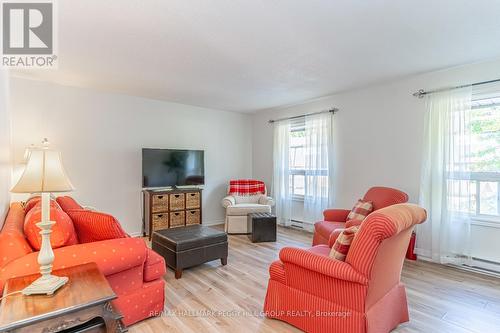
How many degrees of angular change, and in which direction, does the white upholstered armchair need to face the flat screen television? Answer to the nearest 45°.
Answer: approximately 90° to its right

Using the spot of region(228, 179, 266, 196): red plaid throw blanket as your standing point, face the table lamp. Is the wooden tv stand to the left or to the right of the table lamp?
right

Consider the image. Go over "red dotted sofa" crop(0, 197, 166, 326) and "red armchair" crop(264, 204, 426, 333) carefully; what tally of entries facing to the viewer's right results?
1

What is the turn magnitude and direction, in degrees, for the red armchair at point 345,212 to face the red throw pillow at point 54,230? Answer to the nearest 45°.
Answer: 0° — it already faces it

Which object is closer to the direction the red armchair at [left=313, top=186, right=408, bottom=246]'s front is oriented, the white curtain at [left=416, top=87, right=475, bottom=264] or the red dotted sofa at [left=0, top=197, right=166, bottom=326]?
the red dotted sofa

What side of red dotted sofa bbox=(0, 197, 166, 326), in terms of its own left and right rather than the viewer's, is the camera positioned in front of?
right

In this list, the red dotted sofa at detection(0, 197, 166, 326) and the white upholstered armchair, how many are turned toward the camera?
1

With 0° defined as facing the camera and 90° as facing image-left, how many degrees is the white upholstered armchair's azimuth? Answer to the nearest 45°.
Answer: approximately 0°
